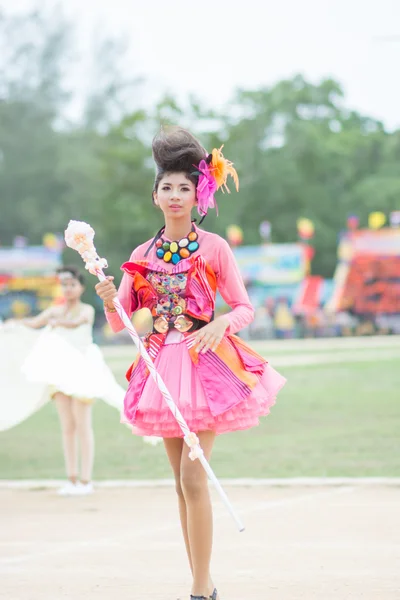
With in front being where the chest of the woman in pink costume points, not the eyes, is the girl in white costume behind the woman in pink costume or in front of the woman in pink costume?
behind

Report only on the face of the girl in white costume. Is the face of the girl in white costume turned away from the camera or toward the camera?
toward the camera

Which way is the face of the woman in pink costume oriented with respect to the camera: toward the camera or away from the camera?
toward the camera

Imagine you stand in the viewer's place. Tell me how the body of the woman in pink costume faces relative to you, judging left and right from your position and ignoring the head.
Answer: facing the viewer
